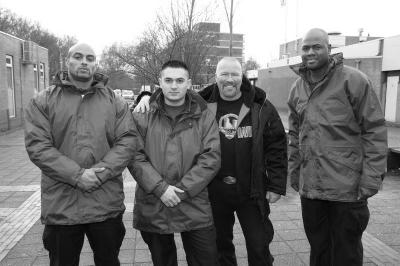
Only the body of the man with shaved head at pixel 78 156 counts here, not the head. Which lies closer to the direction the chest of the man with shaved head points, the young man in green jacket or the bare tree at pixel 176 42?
the young man in green jacket

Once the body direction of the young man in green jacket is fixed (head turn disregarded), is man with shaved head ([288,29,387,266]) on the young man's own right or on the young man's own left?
on the young man's own left

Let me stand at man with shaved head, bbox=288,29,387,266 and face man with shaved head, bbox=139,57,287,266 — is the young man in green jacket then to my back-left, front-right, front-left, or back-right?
front-left

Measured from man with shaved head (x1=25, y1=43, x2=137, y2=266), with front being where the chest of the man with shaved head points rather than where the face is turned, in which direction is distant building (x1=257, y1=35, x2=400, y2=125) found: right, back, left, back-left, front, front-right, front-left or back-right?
back-left

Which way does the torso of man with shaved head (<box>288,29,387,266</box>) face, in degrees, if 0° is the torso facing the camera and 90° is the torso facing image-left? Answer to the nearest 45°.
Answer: approximately 45°

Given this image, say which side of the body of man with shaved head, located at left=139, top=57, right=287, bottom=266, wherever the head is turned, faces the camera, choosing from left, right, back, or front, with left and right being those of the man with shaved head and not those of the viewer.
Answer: front

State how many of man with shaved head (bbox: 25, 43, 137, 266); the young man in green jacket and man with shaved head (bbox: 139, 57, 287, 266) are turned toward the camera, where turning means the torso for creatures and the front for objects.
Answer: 3

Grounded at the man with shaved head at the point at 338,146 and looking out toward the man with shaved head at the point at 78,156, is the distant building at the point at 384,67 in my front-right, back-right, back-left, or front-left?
back-right

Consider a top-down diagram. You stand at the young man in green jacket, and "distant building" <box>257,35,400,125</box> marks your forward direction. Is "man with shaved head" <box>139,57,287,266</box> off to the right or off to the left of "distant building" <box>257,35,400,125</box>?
right

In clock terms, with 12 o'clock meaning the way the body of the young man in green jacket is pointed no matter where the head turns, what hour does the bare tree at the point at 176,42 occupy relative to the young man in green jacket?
The bare tree is roughly at 6 o'clock from the young man in green jacket.

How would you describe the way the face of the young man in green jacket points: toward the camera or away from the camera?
toward the camera

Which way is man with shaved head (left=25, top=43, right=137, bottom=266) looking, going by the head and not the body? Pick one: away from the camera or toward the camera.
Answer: toward the camera

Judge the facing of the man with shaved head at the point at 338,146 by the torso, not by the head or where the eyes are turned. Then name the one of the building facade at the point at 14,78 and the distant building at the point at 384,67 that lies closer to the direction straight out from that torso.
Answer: the building facade

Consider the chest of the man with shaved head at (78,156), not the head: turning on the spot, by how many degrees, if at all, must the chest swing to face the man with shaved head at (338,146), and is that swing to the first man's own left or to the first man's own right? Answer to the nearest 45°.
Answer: approximately 90° to the first man's own left

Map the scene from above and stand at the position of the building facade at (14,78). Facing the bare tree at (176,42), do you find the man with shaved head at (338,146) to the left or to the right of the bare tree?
right

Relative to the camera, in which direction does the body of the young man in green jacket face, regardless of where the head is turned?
toward the camera
